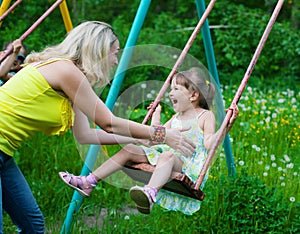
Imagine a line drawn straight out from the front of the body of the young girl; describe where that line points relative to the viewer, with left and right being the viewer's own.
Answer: facing the viewer and to the left of the viewer

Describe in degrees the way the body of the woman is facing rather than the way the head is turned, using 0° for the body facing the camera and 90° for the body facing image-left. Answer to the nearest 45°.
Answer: approximately 270°

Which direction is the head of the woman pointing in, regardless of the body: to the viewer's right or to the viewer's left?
to the viewer's right

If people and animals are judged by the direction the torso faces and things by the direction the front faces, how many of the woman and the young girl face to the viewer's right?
1
